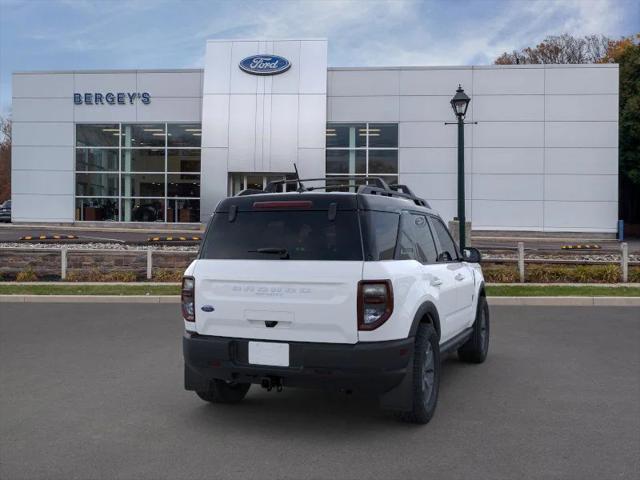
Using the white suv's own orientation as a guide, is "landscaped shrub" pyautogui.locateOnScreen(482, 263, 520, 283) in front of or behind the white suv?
in front

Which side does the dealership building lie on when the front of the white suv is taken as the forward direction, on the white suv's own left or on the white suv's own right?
on the white suv's own left

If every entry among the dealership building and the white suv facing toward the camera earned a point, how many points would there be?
1

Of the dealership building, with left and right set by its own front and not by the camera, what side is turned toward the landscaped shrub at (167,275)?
front

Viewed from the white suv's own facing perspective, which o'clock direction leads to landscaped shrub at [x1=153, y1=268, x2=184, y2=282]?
The landscaped shrub is roughly at 10 o'clock from the white suv.

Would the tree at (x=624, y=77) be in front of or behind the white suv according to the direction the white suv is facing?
in front

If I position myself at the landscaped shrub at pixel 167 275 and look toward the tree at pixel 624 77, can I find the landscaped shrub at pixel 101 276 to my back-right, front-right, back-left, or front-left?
back-left

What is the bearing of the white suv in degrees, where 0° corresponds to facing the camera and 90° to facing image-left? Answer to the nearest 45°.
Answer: approximately 225°

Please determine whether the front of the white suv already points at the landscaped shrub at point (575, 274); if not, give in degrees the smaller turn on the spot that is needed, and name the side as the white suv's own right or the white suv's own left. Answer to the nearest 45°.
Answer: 0° — it already faces it

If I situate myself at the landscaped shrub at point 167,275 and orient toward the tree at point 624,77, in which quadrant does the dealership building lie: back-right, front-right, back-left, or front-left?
front-left

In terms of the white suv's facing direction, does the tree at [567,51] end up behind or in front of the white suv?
in front

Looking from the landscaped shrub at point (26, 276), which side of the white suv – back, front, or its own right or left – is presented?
left

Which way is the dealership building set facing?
toward the camera

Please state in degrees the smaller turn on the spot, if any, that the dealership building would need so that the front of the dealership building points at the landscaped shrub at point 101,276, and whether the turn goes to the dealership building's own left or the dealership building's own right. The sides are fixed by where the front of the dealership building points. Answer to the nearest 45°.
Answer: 0° — it already faces it
